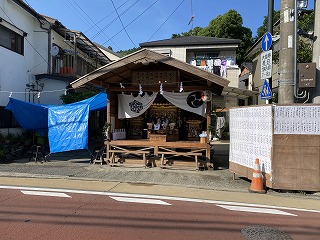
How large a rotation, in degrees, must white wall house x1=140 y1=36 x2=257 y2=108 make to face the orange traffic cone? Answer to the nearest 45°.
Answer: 0° — it already faces it

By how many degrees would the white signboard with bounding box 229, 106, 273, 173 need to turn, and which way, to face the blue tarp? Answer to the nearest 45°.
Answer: approximately 45° to its right

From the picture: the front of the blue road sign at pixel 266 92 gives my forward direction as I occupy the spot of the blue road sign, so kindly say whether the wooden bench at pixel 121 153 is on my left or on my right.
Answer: on my right

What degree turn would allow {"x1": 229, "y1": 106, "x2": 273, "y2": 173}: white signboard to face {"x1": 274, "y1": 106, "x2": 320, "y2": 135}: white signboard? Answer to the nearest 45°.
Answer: approximately 90° to its left

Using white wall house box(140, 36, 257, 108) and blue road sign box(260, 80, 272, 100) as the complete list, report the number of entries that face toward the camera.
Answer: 2

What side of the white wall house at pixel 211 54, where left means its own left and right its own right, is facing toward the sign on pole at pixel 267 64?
front

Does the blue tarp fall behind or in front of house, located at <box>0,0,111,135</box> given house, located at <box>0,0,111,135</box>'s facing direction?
in front

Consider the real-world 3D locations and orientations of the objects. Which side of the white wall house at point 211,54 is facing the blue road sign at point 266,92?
front
